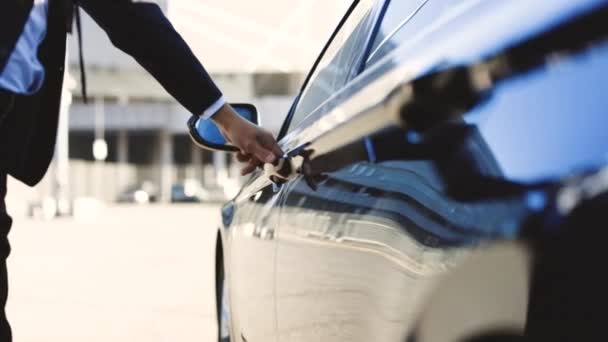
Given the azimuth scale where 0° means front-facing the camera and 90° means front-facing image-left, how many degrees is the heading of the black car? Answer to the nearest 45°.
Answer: approximately 135°
